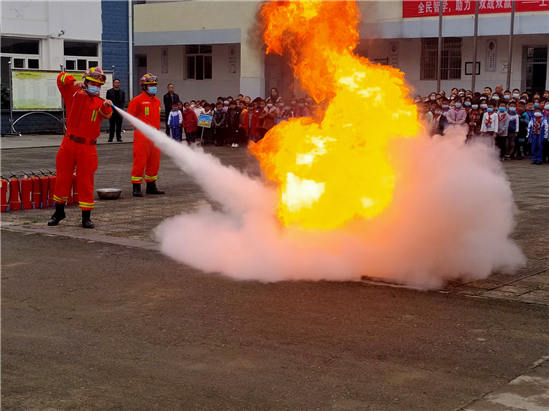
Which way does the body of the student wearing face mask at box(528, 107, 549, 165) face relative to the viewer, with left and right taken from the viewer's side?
facing the viewer

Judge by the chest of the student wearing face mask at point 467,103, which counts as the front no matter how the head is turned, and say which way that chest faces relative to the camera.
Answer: toward the camera

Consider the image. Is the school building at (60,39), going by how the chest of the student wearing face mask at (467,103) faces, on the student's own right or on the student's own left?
on the student's own right

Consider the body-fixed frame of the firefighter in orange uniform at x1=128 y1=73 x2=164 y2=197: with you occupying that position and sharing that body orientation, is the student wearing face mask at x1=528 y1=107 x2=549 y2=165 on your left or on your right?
on your left

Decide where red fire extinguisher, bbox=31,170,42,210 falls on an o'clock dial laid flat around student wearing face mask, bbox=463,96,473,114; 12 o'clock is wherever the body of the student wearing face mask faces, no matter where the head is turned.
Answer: The red fire extinguisher is roughly at 1 o'clock from the student wearing face mask.

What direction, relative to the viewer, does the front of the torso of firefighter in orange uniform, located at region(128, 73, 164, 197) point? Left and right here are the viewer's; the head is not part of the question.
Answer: facing the viewer and to the right of the viewer

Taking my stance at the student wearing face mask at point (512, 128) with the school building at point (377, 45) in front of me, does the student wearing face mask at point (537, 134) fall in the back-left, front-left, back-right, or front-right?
back-right

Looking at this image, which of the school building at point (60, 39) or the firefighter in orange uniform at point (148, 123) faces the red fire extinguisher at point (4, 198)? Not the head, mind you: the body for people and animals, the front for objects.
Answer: the school building

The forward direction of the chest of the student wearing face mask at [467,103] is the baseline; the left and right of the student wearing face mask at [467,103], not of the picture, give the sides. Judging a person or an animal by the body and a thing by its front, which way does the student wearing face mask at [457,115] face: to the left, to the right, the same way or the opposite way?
the same way

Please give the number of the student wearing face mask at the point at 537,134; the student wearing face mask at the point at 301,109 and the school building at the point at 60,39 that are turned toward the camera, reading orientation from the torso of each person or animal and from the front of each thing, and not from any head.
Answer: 3

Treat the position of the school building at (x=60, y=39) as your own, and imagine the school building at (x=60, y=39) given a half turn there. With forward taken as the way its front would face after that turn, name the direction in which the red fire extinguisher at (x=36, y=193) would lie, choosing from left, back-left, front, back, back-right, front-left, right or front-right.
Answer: back

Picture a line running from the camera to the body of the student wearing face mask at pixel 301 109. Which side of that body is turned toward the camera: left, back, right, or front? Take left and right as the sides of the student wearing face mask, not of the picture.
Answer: front

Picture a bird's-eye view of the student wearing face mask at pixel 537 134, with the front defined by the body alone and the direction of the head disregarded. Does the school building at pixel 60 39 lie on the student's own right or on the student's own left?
on the student's own right

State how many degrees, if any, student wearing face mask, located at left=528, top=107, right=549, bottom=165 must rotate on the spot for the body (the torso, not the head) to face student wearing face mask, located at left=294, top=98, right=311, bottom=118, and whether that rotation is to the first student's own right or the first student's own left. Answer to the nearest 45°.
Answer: approximately 90° to the first student's own right
